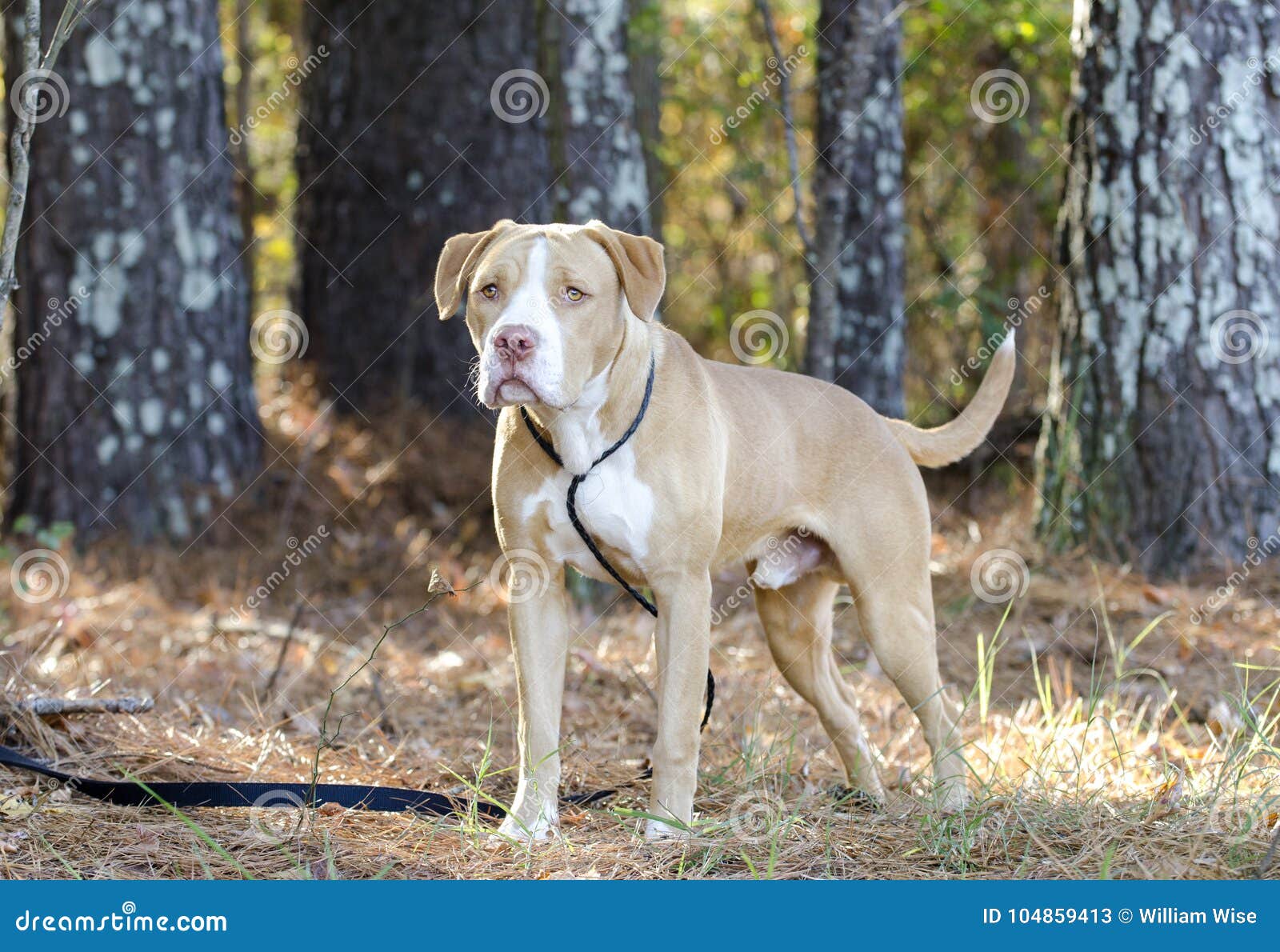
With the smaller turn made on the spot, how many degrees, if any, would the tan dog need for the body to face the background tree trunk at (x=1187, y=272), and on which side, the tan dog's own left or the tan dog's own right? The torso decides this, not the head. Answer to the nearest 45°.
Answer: approximately 180°

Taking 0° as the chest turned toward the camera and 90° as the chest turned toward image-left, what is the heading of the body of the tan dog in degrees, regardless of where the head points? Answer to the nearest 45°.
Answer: approximately 45°

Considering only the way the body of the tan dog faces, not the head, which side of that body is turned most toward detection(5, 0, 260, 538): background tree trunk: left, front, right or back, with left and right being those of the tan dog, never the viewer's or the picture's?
right

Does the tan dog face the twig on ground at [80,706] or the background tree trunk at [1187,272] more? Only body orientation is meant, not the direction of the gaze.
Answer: the twig on ground

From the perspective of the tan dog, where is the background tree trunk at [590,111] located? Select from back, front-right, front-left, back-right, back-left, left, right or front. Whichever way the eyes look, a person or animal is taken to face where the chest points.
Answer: back-right

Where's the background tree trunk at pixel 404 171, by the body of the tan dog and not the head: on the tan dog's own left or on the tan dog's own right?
on the tan dog's own right
